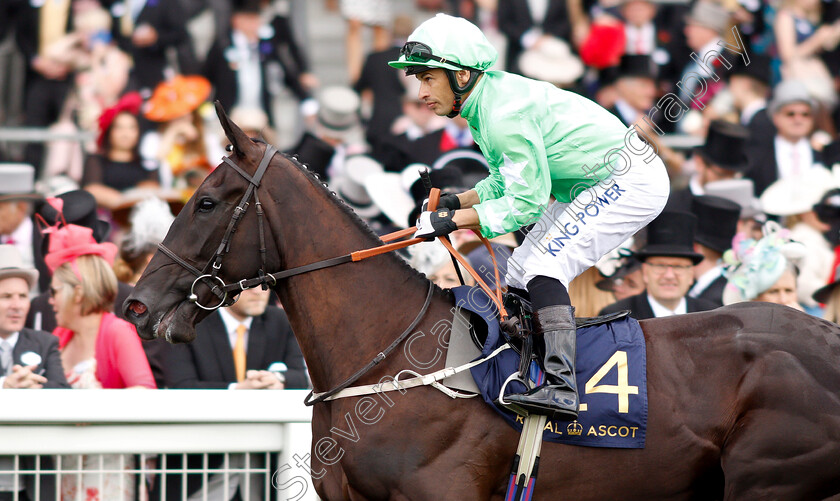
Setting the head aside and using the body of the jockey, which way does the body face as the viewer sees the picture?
to the viewer's left

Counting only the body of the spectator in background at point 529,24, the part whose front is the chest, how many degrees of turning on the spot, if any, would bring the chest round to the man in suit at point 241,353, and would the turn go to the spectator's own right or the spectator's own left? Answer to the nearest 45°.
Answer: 0° — they already face them

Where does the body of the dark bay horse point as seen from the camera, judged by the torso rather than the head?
to the viewer's left

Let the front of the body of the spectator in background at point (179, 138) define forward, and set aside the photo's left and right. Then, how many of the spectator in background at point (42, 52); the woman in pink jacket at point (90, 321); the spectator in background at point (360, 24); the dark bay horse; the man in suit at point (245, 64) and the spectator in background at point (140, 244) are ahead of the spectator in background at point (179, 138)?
3

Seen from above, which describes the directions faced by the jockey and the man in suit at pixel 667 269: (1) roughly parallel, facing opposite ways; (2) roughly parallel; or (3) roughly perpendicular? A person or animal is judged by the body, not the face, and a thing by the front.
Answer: roughly perpendicular

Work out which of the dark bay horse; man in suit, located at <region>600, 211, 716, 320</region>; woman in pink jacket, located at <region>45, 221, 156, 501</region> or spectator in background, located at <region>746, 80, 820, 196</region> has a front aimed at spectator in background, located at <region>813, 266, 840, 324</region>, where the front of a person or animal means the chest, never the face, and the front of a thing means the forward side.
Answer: spectator in background, located at <region>746, 80, 820, 196</region>

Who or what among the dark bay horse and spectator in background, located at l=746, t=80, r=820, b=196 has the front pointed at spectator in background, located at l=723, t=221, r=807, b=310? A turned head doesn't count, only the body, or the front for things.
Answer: spectator in background, located at l=746, t=80, r=820, b=196

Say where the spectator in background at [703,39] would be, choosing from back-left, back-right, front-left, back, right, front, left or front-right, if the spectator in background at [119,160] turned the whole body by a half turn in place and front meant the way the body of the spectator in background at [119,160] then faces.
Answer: right
